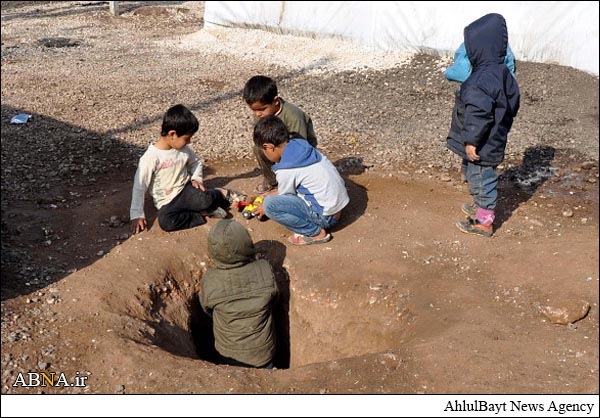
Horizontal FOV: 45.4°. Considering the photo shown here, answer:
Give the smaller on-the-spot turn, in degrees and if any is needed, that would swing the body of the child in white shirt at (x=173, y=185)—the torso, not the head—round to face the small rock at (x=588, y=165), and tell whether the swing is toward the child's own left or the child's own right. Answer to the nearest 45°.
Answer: approximately 45° to the child's own left

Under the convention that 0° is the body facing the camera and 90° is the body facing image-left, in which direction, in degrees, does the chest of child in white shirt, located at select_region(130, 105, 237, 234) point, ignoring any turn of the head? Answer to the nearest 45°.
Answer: approximately 315°

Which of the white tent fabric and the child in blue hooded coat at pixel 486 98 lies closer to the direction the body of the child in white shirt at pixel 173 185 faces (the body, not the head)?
the child in blue hooded coat

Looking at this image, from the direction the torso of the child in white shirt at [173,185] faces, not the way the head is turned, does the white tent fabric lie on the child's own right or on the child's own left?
on the child's own left

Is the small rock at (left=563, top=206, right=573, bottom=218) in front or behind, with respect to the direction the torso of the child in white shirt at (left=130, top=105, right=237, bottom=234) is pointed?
in front

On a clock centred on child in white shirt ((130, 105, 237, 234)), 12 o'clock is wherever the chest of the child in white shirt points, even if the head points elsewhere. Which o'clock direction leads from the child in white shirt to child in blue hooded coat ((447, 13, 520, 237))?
The child in blue hooded coat is roughly at 11 o'clock from the child in white shirt.

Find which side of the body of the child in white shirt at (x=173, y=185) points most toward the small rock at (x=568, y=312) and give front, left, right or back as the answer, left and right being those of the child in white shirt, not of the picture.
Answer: front

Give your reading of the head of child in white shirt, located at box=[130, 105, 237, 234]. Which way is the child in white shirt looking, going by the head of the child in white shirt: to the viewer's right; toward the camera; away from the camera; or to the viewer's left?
to the viewer's right
